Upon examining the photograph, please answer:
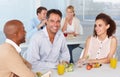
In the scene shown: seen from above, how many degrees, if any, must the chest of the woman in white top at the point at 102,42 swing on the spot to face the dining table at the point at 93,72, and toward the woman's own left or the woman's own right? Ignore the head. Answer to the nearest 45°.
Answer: approximately 45° to the woman's own left

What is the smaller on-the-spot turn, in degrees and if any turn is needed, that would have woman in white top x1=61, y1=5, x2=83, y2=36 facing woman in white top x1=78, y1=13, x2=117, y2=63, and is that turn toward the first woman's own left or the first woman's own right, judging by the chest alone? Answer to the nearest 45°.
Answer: approximately 45° to the first woman's own left

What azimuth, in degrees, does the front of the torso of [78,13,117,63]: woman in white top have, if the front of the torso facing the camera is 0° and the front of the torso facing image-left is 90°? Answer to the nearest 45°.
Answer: approximately 45°

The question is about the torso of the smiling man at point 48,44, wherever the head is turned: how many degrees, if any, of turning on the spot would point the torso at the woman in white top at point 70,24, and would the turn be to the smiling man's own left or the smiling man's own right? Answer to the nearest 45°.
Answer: approximately 135° to the smiling man's own left

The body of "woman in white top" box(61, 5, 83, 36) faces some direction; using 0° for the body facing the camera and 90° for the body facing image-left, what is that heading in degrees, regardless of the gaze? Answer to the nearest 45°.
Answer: approximately 45°

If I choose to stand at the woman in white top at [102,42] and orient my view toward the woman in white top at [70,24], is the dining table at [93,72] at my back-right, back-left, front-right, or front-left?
back-left

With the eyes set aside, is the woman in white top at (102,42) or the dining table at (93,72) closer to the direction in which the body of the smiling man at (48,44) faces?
the dining table
